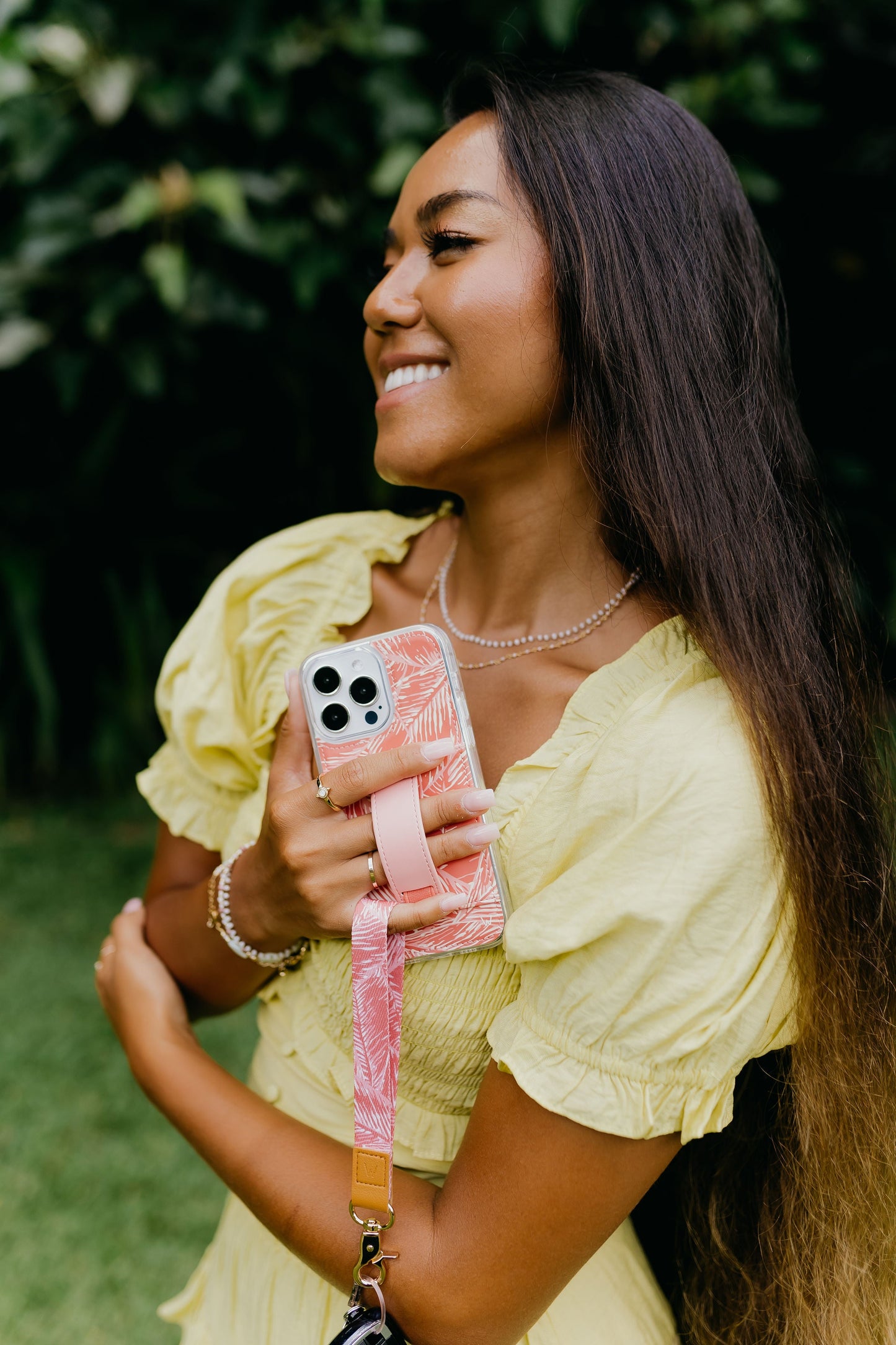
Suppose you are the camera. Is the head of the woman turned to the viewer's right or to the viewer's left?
to the viewer's left

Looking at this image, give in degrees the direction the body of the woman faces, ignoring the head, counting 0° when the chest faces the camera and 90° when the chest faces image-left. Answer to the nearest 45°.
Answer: approximately 45°
